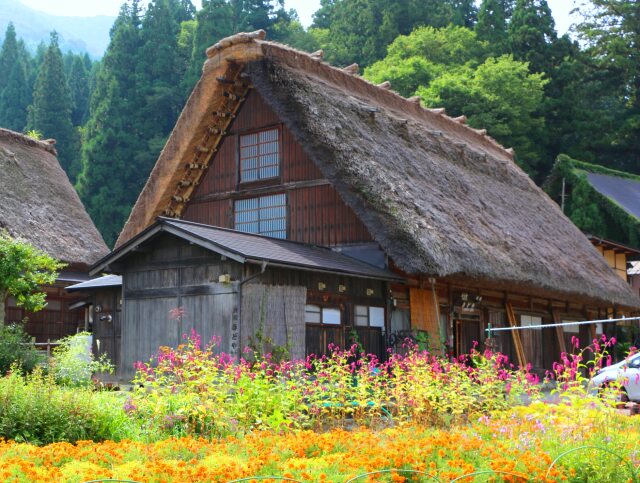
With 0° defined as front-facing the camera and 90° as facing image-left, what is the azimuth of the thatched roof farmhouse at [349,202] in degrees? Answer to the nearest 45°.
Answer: approximately 315°

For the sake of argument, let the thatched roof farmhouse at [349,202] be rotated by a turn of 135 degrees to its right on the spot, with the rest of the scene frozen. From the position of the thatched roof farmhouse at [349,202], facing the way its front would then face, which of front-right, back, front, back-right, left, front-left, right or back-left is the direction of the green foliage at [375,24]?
right

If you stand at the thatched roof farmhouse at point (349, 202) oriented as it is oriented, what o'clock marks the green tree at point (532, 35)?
The green tree is roughly at 8 o'clock from the thatched roof farmhouse.

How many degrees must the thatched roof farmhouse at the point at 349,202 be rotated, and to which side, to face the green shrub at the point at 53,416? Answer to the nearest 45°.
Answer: approximately 45° to its right

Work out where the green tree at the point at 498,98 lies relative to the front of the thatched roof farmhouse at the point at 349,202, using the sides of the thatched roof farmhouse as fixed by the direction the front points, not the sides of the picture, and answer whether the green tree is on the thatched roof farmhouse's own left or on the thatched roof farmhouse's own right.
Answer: on the thatched roof farmhouse's own left

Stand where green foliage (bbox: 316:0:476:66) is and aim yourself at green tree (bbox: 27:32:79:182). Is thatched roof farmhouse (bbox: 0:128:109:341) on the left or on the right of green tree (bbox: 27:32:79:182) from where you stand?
left

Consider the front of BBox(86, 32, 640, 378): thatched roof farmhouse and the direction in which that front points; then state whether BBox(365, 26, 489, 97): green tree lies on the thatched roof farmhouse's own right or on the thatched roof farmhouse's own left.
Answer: on the thatched roof farmhouse's own left

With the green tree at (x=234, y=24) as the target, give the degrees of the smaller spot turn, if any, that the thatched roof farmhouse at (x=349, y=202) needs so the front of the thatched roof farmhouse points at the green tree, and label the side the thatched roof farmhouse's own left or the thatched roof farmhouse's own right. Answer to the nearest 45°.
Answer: approximately 135° to the thatched roof farmhouse's own left

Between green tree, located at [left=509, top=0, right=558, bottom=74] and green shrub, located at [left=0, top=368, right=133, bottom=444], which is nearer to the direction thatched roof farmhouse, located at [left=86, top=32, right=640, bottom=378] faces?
the green shrub

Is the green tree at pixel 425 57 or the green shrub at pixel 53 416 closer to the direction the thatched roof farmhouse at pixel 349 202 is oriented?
the green shrub

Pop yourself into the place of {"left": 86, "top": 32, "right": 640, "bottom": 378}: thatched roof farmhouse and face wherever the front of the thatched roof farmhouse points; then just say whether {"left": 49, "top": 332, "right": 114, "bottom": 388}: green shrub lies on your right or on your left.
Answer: on your right

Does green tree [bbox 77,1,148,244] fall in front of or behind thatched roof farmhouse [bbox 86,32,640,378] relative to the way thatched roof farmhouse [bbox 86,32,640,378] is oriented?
behind

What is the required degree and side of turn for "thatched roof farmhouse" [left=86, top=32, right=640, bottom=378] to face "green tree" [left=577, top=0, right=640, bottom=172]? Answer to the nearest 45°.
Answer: approximately 90° to its left
